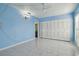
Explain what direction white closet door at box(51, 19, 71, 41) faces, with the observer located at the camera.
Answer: facing the viewer and to the left of the viewer
